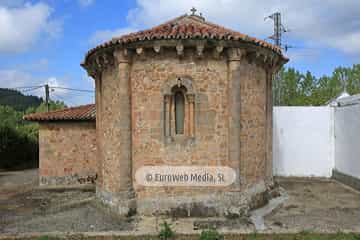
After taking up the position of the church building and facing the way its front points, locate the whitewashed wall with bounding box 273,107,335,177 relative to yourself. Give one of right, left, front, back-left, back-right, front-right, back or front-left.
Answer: front-right

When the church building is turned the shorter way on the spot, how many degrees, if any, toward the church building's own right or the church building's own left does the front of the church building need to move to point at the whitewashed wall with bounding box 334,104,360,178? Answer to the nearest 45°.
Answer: approximately 45° to the church building's own right

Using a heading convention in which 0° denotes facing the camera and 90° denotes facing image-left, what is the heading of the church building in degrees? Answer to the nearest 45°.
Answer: approximately 180°
